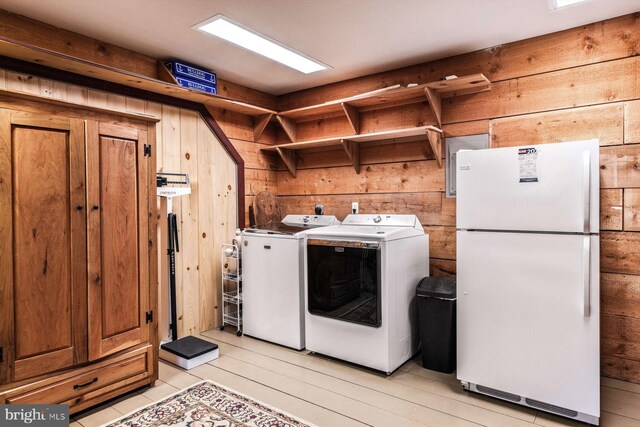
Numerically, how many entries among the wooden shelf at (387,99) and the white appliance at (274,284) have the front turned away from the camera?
0

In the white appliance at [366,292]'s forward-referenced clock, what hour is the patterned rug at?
The patterned rug is roughly at 12 o'clock from the white appliance.

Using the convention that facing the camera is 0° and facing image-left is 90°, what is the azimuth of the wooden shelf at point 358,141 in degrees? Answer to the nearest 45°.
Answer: approximately 45°

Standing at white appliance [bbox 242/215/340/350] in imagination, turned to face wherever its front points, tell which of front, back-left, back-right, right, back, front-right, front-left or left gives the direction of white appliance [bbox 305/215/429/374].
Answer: left

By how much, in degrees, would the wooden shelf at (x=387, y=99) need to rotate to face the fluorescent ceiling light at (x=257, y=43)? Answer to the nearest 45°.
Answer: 0° — it already faces it

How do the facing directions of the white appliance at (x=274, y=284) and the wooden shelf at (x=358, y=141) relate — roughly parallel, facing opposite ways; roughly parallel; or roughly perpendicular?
roughly parallel

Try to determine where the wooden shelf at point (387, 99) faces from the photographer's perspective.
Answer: facing the viewer and to the left of the viewer

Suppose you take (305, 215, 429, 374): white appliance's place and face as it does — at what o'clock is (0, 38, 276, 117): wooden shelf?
The wooden shelf is roughly at 1 o'clock from the white appliance.

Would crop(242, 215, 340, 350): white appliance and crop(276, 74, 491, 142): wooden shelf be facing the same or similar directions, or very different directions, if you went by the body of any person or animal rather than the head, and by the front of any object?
same or similar directions

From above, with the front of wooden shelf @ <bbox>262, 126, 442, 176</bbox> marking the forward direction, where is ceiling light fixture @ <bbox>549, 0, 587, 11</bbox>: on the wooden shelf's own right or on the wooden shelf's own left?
on the wooden shelf's own left
